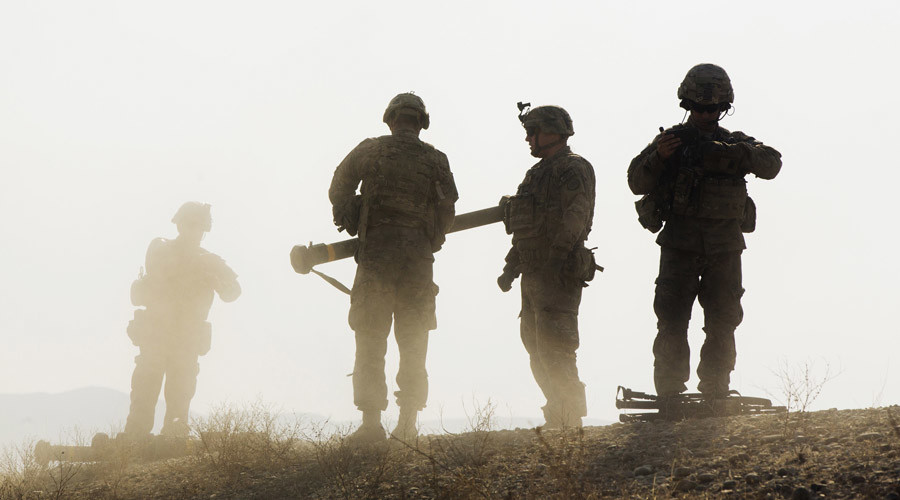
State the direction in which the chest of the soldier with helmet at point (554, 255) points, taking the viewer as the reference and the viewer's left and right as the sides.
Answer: facing to the left of the viewer

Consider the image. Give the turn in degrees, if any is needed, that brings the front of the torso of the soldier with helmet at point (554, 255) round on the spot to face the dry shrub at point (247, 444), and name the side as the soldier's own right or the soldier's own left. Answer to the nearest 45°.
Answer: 0° — they already face it

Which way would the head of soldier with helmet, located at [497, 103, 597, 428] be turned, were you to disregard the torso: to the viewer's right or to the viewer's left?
to the viewer's left

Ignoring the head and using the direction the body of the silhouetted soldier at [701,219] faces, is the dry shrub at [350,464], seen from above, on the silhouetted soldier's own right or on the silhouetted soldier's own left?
on the silhouetted soldier's own right

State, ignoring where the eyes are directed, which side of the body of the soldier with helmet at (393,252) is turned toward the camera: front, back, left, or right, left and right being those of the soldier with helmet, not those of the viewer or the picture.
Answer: back

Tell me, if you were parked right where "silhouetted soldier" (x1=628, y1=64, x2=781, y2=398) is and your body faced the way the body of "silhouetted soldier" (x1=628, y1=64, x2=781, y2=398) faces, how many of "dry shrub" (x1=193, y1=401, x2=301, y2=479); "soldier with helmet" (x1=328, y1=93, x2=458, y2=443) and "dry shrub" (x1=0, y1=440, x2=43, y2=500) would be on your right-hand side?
3

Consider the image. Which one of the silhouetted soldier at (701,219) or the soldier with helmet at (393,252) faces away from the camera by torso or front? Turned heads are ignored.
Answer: the soldier with helmet

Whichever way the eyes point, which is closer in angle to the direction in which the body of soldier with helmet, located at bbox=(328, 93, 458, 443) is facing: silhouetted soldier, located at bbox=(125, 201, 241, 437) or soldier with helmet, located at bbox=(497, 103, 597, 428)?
the silhouetted soldier

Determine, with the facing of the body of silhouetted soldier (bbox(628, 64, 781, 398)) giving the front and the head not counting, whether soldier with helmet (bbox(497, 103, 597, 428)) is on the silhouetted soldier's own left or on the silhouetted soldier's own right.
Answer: on the silhouetted soldier's own right

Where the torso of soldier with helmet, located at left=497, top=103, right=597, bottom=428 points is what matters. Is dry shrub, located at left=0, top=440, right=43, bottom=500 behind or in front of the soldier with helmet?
in front

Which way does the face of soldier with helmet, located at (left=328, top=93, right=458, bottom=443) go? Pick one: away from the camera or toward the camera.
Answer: away from the camera

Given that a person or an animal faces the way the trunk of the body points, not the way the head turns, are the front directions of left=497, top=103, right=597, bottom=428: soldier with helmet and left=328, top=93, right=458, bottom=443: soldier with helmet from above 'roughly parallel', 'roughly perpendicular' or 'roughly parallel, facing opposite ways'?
roughly perpendicular
